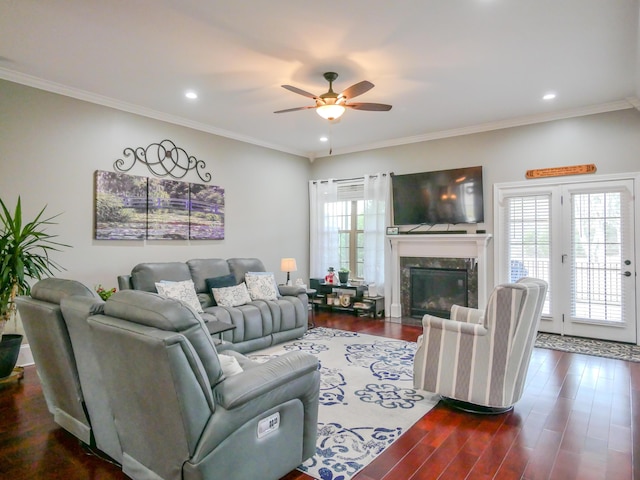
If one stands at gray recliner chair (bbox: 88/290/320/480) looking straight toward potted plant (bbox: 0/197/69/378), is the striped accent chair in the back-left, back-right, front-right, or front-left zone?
back-right

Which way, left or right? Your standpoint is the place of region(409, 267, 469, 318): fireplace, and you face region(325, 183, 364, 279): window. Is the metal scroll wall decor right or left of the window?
left

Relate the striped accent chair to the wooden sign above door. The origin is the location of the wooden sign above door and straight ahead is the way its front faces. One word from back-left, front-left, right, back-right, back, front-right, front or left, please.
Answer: front

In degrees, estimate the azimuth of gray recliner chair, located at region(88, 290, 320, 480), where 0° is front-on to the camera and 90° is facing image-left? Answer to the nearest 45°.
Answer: approximately 225°

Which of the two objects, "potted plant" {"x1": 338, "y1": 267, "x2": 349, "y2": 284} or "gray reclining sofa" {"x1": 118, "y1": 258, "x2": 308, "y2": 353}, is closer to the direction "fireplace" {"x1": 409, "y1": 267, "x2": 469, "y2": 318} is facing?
the gray reclining sofa

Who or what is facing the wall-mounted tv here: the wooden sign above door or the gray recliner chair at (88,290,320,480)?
the gray recliner chair

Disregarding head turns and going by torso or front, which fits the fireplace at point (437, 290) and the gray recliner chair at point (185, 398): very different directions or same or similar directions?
very different directions

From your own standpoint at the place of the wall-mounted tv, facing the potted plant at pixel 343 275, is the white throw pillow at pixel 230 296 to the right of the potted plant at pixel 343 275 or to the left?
left

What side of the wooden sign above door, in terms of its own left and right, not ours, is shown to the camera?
front

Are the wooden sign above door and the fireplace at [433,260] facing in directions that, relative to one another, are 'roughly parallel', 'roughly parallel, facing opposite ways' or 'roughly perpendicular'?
roughly parallel

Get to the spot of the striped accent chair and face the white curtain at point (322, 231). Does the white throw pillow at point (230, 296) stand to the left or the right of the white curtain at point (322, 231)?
left

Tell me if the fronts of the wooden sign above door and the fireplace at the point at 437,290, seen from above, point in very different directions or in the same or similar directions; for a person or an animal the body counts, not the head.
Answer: same or similar directions

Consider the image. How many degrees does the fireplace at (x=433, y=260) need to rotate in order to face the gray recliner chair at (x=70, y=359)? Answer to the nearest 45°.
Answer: approximately 45° to its right

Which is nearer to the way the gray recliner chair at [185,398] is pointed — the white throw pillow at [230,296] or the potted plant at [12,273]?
the white throw pillow

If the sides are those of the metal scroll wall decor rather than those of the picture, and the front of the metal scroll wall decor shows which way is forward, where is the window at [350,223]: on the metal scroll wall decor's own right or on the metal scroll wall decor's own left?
on the metal scroll wall decor's own left
